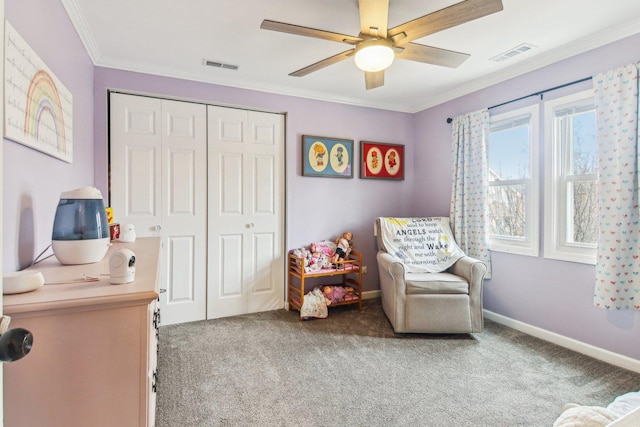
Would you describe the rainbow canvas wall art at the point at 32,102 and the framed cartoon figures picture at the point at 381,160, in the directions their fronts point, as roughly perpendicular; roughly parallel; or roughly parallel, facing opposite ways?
roughly perpendicular

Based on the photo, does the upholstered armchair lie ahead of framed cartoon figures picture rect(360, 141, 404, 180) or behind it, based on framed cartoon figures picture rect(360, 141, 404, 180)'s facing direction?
ahead

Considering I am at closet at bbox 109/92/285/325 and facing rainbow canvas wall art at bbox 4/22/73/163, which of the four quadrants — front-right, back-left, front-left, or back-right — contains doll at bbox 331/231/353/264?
back-left

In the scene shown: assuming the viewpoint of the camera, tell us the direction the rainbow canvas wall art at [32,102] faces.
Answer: facing the viewer and to the right of the viewer

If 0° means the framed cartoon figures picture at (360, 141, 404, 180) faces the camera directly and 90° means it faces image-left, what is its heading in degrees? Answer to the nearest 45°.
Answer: approximately 0°

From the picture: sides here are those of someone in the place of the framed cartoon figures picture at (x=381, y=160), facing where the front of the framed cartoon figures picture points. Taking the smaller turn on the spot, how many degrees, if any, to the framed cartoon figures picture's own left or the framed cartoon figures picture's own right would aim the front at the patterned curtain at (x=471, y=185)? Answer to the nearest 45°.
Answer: approximately 45° to the framed cartoon figures picture's own left

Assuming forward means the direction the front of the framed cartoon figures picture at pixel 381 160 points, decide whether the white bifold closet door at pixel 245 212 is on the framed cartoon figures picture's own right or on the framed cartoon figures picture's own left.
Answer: on the framed cartoon figures picture's own right

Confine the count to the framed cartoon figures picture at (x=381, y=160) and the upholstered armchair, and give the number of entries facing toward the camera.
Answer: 2

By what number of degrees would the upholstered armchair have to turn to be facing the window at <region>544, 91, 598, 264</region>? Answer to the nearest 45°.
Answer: approximately 90° to its left

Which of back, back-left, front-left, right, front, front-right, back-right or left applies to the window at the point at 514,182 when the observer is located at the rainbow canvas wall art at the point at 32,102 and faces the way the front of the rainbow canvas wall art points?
front-left

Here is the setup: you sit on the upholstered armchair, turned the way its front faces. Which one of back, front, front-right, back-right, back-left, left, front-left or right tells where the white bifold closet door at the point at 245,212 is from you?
right

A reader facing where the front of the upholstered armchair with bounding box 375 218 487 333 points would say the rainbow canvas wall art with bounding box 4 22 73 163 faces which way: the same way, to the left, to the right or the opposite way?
to the left

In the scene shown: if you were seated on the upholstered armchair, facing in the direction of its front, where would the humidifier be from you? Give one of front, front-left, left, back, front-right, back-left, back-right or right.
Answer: front-right
